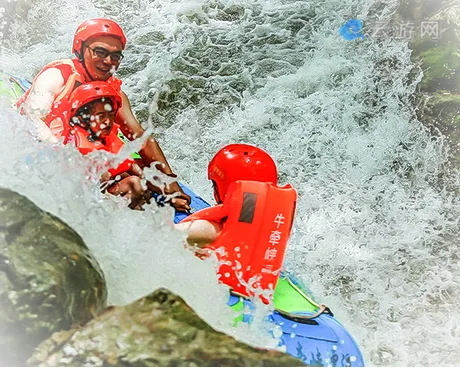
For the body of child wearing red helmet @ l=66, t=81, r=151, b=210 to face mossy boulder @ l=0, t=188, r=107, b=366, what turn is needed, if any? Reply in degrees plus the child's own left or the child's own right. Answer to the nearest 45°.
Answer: approximately 45° to the child's own right

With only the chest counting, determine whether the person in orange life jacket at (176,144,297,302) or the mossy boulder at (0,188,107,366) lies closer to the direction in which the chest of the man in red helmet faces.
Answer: the person in orange life jacket

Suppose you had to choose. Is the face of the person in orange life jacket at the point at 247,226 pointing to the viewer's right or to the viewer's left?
to the viewer's left

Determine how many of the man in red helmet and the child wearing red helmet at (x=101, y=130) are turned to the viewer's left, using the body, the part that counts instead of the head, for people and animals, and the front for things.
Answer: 0

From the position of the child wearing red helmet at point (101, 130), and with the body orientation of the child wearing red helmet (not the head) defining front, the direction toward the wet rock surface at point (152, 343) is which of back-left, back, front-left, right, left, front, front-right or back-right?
front-right

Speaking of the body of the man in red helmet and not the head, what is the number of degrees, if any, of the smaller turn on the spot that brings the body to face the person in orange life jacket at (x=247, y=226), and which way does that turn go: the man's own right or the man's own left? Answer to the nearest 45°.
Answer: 0° — they already face them

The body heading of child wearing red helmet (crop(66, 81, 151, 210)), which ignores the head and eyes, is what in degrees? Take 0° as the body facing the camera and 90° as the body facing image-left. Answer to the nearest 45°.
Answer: approximately 315°

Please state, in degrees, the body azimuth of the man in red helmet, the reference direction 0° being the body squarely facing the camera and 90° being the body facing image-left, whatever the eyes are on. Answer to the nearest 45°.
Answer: approximately 315°

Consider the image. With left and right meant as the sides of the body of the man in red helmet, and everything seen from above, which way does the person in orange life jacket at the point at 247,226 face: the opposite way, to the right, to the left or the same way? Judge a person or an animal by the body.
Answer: the opposite way

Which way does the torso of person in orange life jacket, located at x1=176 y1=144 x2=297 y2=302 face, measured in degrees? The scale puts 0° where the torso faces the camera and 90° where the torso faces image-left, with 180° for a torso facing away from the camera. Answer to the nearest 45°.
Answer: approximately 135°

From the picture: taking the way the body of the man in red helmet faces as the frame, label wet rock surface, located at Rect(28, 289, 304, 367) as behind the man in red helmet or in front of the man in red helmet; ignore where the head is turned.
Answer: in front
